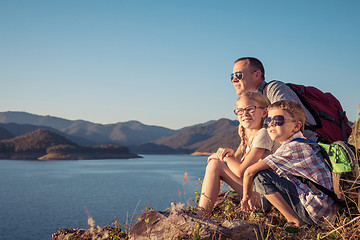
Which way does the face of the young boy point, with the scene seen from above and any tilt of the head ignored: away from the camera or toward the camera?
toward the camera

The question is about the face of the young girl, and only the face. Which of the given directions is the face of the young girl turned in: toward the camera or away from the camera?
toward the camera

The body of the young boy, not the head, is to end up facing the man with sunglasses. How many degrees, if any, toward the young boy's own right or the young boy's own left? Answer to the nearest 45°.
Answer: approximately 45° to the young boy's own right

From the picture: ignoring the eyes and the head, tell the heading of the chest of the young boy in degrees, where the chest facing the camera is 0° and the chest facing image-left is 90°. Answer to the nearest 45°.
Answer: approximately 90°

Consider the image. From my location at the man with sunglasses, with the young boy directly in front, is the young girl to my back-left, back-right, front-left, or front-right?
front-right

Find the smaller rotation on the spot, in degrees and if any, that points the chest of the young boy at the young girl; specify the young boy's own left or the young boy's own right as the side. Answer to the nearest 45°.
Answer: approximately 45° to the young boy's own right
